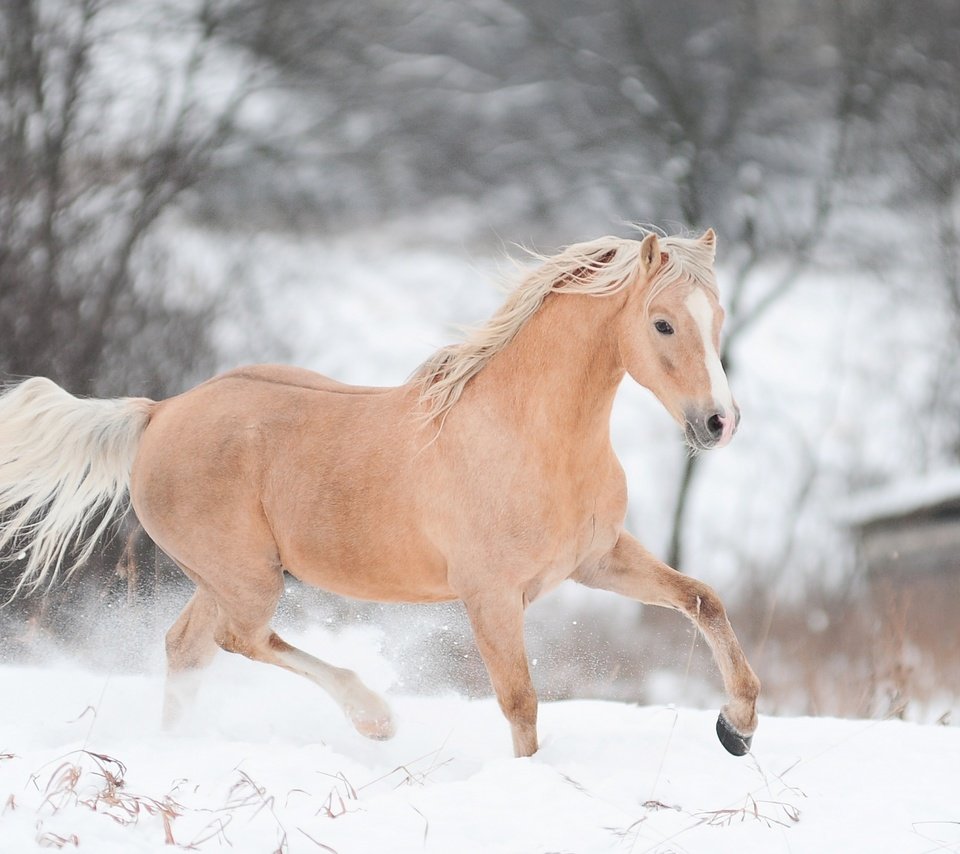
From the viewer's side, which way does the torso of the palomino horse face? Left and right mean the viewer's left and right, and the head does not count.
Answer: facing to the right of the viewer
